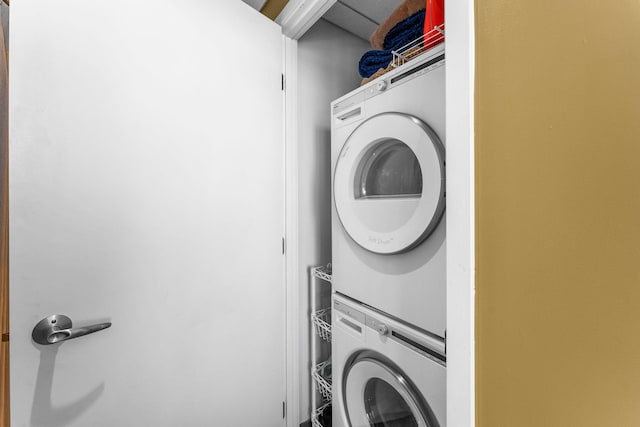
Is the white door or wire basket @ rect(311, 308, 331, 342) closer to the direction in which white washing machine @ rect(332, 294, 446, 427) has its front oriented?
the white door

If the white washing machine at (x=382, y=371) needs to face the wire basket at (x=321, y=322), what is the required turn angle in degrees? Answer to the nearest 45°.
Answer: approximately 90° to its right

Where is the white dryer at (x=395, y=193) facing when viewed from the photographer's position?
facing the viewer and to the left of the viewer
